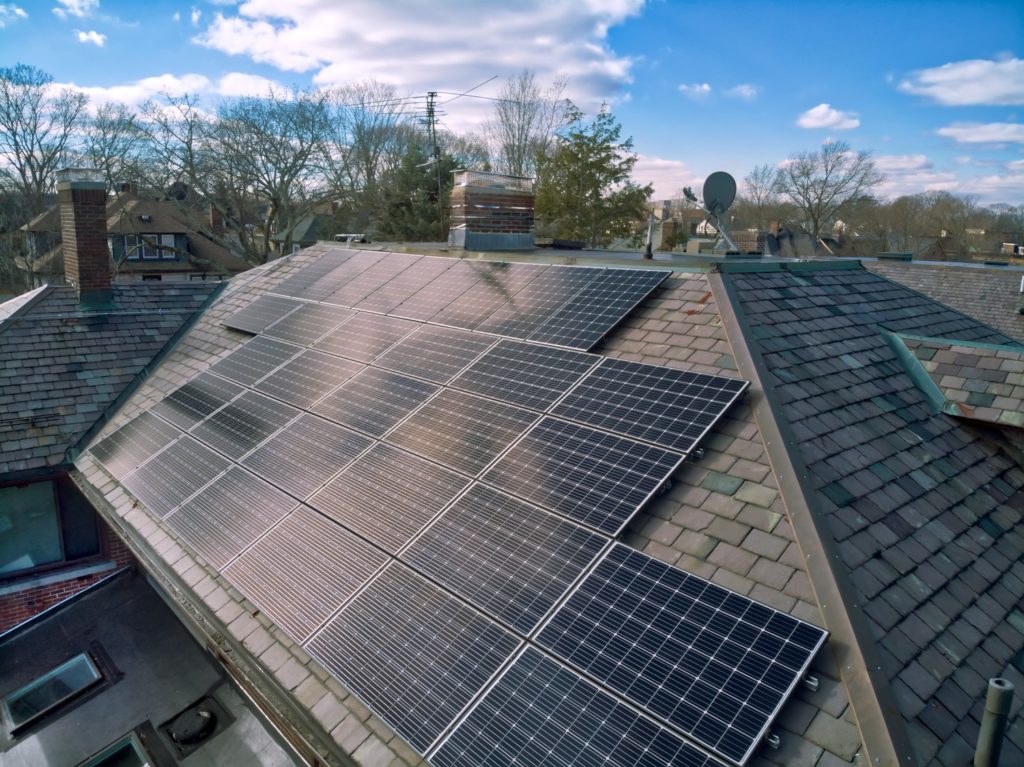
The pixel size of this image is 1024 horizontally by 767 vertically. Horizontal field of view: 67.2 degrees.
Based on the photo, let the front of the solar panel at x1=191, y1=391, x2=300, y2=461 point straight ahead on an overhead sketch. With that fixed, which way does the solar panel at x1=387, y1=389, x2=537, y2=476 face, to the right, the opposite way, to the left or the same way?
the same way

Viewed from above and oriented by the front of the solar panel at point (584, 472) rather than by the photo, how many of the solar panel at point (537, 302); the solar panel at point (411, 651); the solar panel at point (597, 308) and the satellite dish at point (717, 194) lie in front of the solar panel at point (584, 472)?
1

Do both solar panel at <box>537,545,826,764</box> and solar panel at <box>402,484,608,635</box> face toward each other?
no

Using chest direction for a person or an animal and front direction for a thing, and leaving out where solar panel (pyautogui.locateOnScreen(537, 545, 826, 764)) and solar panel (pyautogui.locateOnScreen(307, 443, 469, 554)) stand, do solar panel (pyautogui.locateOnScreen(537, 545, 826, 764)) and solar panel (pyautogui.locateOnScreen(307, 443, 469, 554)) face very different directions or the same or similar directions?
same or similar directions

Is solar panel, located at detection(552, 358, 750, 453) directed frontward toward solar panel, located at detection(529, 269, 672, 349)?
no

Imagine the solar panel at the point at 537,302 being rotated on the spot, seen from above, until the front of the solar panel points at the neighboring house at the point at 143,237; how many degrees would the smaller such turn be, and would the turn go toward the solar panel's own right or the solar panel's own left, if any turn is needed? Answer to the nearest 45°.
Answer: approximately 90° to the solar panel's own right

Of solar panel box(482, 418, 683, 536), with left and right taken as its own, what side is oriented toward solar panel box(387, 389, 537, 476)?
right

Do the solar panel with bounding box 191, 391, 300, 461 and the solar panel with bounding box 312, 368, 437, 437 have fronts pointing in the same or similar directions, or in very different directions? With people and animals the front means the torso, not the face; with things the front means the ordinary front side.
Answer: same or similar directions

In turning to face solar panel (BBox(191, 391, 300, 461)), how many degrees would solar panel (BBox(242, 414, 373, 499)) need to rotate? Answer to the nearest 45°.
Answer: approximately 90° to its right

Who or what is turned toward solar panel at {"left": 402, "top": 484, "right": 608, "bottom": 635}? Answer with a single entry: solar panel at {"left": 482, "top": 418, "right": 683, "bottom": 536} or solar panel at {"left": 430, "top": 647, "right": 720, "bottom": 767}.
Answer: solar panel at {"left": 482, "top": 418, "right": 683, "bottom": 536}

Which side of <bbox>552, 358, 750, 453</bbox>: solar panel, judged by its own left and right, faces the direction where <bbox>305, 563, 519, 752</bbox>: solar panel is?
front

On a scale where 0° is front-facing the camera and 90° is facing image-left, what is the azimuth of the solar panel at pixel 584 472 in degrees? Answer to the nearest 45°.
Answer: approximately 45°

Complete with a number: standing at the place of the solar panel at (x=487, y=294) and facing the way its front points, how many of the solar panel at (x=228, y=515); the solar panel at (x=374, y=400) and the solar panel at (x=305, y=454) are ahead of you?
3

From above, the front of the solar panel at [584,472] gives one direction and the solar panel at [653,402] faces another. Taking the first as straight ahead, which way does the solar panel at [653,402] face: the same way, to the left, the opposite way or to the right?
the same way

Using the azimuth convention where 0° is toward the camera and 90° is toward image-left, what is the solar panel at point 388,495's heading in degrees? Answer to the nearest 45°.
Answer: approximately 45°

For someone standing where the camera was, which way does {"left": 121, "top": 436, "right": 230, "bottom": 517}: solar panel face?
facing the viewer and to the left of the viewer

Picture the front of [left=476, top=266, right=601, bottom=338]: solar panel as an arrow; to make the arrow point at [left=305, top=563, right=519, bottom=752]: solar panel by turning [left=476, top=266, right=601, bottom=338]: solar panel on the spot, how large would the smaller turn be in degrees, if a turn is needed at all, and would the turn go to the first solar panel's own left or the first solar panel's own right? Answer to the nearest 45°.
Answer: approximately 45° to the first solar panel's own left

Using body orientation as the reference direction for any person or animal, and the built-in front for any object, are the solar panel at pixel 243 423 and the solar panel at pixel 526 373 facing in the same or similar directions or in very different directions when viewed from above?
same or similar directions

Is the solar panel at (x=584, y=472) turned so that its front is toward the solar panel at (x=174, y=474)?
no

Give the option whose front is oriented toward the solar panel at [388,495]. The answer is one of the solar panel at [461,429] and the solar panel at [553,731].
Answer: the solar panel at [461,429]

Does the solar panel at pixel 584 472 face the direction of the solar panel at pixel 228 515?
no

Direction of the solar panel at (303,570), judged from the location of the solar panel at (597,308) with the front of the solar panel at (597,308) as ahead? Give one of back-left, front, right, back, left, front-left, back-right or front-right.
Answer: front

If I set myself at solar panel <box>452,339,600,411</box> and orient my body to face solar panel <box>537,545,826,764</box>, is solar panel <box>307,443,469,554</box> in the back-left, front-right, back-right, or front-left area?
front-right

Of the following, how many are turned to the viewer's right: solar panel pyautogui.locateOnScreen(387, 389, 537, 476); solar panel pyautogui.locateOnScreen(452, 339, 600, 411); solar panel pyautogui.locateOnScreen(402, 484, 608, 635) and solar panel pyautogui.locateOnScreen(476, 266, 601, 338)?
0
